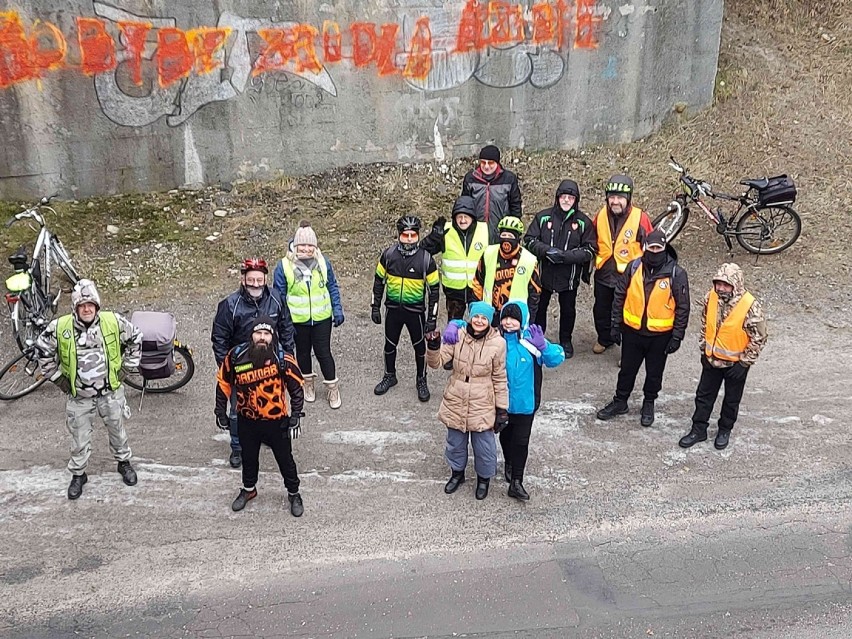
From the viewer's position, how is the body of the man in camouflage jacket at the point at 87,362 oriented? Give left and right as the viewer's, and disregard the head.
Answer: facing the viewer

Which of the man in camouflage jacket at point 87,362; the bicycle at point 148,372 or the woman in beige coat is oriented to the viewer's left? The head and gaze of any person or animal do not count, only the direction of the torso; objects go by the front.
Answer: the bicycle

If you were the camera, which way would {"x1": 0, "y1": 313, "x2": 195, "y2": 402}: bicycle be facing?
facing to the left of the viewer

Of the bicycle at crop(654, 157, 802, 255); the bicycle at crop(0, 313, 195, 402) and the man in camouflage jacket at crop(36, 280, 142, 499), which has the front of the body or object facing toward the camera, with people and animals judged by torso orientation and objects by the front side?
the man in camouflage jacket

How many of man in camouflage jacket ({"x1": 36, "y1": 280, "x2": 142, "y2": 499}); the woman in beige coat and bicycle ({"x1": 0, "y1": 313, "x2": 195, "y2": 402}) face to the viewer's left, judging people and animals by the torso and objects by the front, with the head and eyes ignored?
1

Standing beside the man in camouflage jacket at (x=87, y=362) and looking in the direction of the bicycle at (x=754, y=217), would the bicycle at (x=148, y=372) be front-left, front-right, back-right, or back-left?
front-left

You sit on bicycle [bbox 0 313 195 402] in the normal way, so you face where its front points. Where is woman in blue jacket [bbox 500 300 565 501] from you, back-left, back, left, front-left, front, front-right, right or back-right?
back-left

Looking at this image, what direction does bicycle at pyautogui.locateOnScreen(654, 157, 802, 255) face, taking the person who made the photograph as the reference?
facing to the left of the viewer

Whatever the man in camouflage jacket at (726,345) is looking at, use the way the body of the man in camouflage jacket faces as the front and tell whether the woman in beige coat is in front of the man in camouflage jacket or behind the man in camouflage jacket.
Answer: in front

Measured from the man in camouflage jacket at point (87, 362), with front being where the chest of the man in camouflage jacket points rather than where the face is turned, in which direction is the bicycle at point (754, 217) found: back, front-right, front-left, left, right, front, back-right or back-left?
left

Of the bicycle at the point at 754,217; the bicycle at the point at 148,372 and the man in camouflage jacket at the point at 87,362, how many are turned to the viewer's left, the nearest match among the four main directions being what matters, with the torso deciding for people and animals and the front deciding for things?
2

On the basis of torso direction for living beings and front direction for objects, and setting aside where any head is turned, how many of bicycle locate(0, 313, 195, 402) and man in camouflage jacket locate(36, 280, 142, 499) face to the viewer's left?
1

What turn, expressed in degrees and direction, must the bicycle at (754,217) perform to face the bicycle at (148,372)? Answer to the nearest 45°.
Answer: approximately 45° to its left

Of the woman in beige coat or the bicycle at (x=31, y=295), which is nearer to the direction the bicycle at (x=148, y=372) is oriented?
the bicycle

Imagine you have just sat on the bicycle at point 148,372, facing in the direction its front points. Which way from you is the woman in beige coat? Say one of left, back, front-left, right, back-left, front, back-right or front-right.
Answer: back-left

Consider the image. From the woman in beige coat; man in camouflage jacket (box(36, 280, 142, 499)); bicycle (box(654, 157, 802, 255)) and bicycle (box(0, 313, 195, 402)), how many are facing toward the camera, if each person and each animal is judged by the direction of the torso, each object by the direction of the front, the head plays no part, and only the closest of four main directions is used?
2

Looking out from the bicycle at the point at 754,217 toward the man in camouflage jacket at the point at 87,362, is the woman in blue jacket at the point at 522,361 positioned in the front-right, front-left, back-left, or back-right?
front-left
